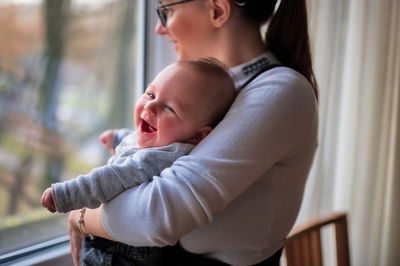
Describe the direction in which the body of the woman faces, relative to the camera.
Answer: to the viewer's left

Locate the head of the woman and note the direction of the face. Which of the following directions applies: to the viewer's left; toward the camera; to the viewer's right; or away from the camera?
to the viewer's left

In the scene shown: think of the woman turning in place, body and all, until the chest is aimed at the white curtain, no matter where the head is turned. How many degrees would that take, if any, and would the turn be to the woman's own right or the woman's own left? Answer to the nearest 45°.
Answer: approximately 135° to the woman's own right
